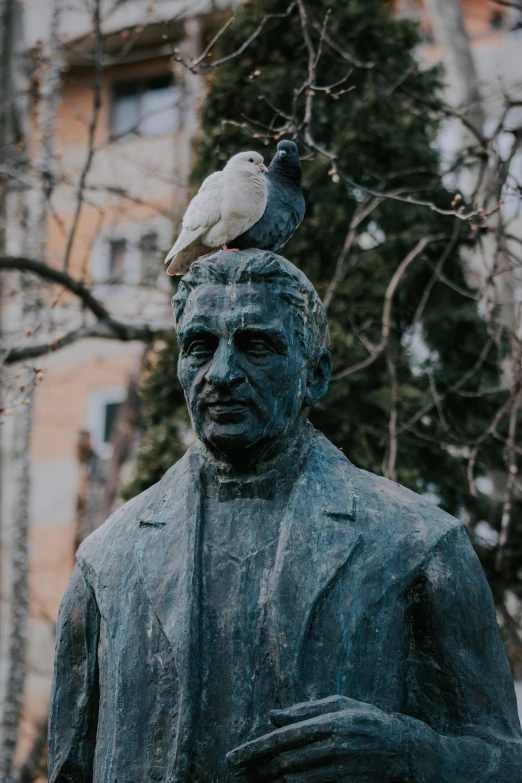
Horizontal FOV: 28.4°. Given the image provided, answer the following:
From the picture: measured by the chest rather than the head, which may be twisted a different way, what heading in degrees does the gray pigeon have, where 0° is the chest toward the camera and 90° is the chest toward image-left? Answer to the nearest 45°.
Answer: approximately 315°

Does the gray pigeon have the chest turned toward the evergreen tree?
no
